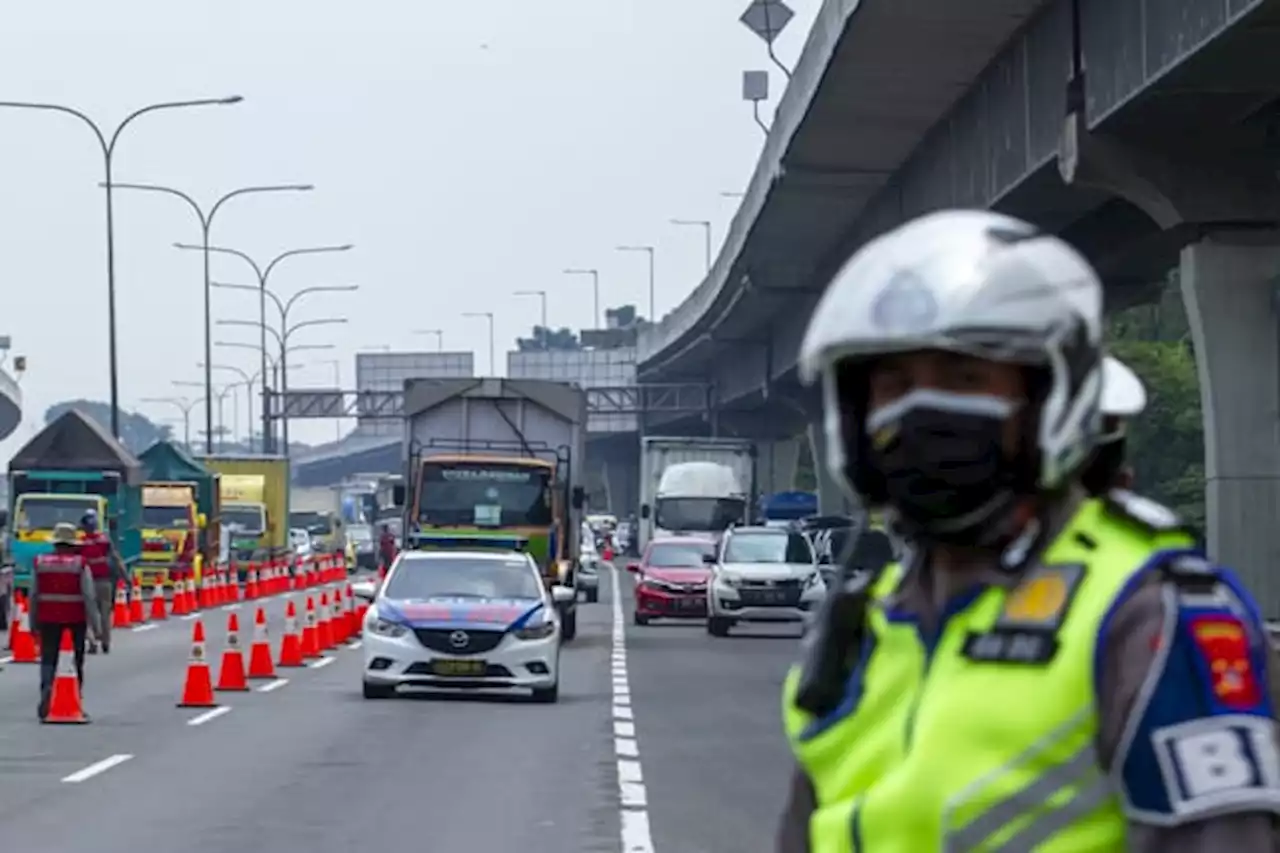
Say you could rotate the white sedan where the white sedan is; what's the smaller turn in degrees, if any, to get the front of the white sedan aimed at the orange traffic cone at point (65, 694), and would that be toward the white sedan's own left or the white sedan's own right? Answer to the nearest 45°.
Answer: approximately 45° to the white sedan's own right

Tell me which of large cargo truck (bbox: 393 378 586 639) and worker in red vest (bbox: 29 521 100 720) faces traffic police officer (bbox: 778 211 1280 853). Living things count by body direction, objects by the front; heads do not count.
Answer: the large cargo truck

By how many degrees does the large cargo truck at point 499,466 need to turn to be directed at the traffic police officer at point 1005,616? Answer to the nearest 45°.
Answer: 0° — it already faces them

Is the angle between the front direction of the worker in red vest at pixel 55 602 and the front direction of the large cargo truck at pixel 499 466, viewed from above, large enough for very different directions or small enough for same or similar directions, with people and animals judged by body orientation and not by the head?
very different directions

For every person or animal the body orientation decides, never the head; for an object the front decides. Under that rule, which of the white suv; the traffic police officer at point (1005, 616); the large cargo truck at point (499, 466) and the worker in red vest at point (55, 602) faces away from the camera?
the worker in red vest

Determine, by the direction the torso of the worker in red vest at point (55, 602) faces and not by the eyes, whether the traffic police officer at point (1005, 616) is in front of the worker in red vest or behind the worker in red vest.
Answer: behind

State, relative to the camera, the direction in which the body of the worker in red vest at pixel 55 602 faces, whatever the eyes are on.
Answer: away from the camera

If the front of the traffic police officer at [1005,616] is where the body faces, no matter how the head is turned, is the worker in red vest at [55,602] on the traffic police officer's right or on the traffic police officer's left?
on the traffic police officer's right

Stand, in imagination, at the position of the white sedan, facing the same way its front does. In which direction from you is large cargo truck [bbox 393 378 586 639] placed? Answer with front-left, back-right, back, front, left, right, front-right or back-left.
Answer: back

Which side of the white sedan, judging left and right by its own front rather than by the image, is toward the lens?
front

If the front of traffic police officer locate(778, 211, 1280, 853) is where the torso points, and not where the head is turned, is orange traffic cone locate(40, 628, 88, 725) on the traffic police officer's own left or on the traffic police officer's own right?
on the traffic police officer's own right

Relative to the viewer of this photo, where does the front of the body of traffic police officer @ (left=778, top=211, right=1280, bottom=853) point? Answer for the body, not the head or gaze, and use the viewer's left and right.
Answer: facing the viewer and to the left of the viewer

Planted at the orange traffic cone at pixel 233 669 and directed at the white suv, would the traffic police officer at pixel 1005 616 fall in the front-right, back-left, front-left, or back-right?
back-right

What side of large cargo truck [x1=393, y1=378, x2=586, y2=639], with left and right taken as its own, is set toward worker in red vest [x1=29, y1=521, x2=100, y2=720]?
front
